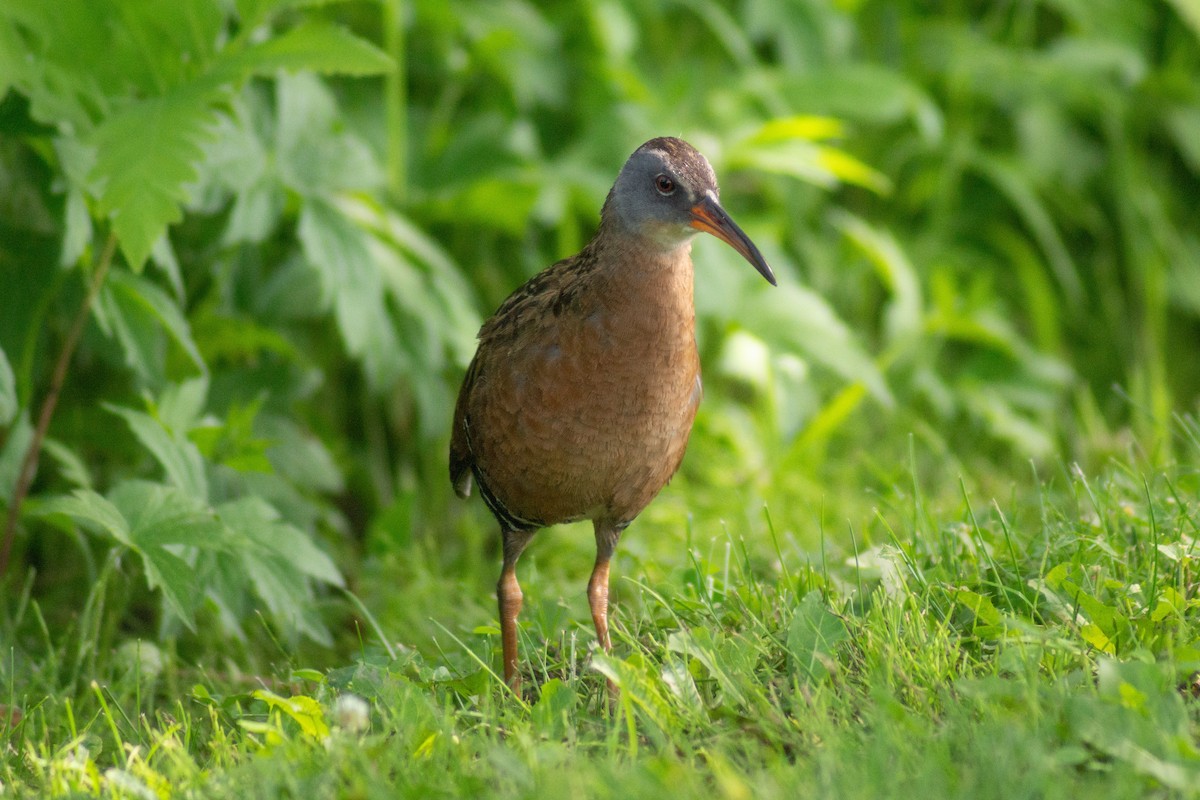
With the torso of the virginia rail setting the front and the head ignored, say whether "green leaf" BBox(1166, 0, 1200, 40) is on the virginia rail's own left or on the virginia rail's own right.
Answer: on the virginia rail's own left

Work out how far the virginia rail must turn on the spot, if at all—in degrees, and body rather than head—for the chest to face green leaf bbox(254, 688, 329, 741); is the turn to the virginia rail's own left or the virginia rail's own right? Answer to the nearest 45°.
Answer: approximately 90° to the virginia rail's own right

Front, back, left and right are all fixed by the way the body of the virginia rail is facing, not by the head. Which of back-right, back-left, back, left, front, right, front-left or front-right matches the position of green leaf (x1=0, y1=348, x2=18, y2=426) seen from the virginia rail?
back-right

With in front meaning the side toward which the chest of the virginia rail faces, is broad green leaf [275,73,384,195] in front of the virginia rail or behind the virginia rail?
behind

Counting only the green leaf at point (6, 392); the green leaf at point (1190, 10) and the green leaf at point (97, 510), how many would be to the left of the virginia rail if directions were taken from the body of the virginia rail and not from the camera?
1

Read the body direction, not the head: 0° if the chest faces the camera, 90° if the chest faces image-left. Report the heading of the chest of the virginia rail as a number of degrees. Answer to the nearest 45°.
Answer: approximately 315°

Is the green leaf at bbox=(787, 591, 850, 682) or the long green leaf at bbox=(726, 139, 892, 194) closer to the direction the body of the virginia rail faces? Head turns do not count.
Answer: the green leaf

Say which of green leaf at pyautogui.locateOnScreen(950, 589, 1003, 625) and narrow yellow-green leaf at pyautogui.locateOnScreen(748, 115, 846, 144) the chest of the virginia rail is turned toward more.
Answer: the green leaf

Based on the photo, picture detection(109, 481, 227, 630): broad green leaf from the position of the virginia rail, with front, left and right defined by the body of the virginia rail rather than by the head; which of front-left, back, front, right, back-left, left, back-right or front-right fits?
back-right

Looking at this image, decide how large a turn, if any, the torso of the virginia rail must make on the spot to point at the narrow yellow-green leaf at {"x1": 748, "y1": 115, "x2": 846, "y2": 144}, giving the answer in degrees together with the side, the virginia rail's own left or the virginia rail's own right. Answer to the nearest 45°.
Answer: approximately 135° to the virginia rail's own left
